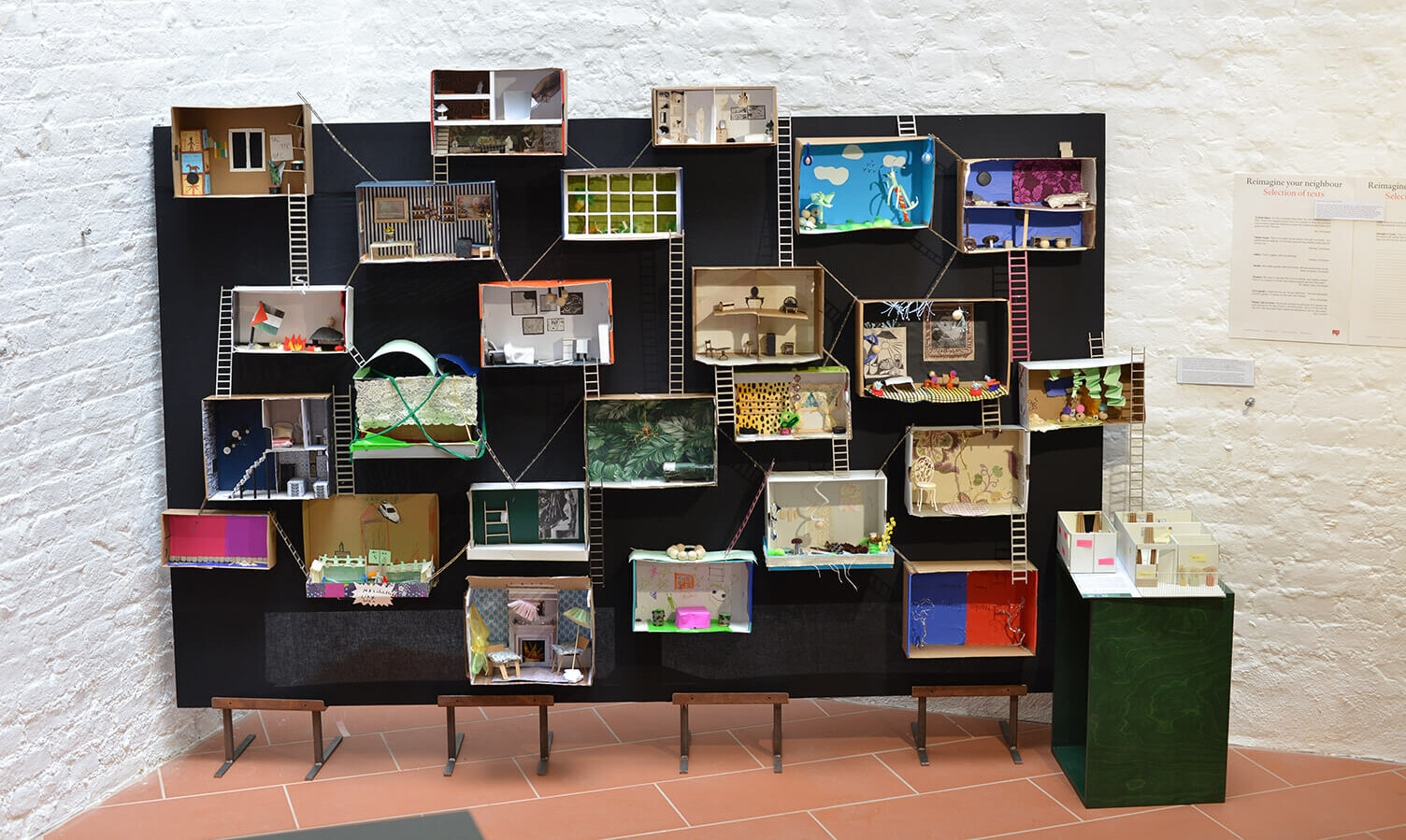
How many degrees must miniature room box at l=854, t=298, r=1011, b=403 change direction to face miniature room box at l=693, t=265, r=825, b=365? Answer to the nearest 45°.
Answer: approximately 90° to its right

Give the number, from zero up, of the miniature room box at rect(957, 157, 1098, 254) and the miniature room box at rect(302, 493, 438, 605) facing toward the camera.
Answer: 2

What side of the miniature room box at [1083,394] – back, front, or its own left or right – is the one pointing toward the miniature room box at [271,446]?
right
